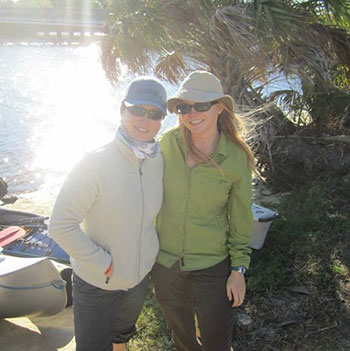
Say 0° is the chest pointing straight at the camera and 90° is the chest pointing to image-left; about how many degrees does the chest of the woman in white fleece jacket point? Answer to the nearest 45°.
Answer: approximately 315°

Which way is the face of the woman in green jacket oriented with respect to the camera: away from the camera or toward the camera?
toward the camera

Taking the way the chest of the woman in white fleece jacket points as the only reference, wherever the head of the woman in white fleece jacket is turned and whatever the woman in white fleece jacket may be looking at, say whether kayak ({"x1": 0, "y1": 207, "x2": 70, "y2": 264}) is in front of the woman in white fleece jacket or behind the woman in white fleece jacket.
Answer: behind

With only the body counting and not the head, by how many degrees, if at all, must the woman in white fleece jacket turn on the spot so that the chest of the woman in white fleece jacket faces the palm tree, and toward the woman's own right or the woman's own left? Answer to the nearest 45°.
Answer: approximately 90° to the woman's own left

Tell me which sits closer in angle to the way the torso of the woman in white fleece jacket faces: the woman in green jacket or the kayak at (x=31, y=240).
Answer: the woman in green jacket

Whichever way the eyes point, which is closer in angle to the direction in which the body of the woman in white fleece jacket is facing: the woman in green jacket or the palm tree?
the woman in green jacket

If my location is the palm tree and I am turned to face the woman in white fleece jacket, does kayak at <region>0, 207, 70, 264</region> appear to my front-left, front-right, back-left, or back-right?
front-right

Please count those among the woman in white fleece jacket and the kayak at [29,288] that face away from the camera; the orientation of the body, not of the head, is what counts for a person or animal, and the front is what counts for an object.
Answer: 0

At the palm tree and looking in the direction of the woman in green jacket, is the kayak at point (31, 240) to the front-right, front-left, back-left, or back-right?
front-right
